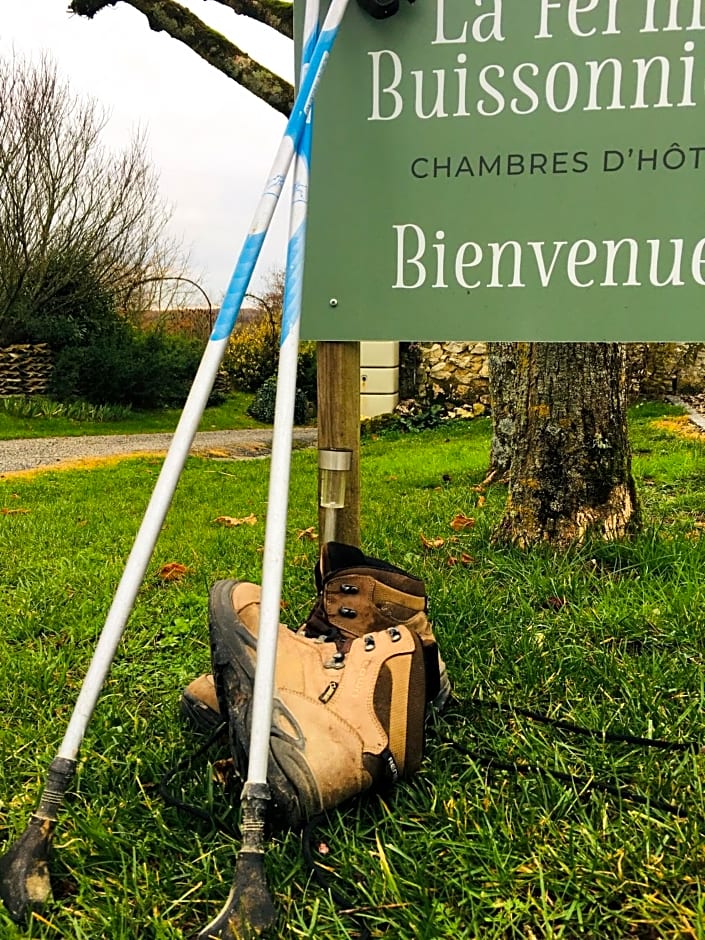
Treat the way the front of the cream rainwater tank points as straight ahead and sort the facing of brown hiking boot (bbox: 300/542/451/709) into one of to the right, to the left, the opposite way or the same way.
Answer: to the right

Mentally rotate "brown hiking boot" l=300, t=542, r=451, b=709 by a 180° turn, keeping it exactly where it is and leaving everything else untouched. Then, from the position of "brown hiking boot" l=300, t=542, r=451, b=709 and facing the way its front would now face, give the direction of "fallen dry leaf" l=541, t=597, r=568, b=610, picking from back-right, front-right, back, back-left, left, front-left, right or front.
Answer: front-left

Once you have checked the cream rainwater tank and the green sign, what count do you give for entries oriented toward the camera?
2

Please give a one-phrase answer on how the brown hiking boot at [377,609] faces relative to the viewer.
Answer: facing to the left of the viewer
